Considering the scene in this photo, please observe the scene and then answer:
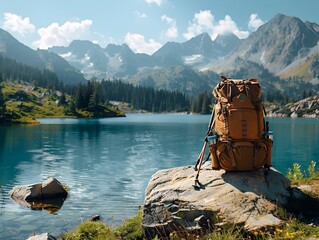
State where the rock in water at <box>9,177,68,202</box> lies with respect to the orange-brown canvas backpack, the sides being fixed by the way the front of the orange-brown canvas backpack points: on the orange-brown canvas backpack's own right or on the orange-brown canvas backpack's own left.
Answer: on the orange-brown canvas backpack's own right

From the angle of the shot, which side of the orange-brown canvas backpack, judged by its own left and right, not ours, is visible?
front
